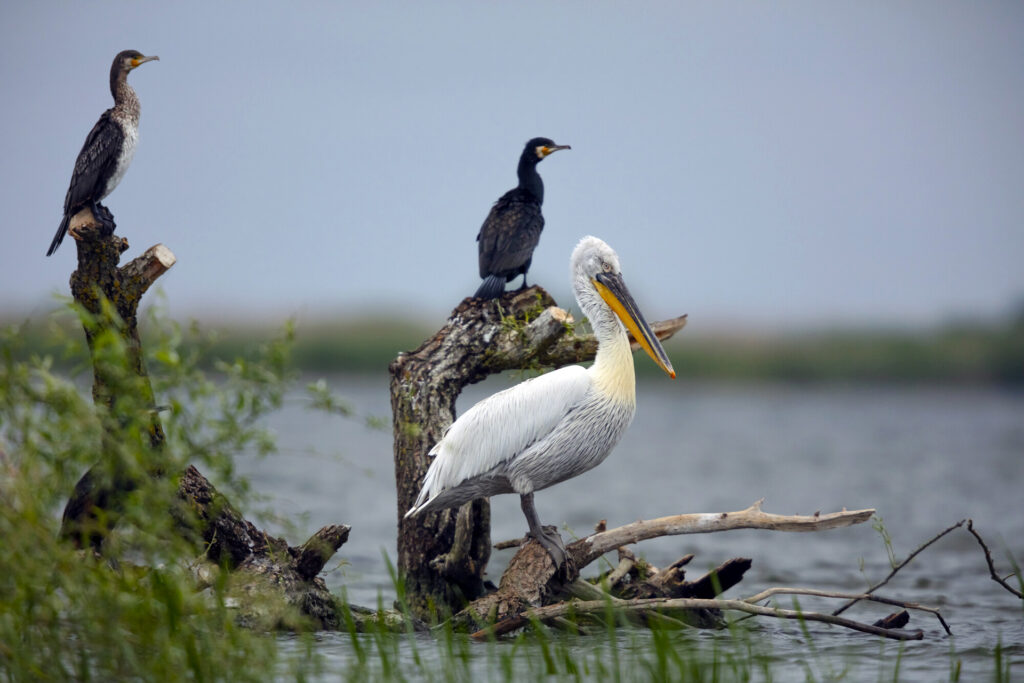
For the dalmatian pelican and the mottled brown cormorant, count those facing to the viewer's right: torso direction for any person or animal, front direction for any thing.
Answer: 2

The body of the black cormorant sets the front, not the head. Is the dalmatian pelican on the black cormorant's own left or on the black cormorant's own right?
on the black cormorant's own right

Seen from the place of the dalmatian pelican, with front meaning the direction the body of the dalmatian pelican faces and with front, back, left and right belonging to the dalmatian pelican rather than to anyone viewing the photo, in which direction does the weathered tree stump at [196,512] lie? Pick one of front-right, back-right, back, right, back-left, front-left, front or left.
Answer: back

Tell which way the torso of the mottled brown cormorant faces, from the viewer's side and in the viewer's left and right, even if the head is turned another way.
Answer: facing to the right of the viewer

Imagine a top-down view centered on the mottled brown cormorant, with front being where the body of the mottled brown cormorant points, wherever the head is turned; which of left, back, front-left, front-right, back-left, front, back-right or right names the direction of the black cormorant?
front

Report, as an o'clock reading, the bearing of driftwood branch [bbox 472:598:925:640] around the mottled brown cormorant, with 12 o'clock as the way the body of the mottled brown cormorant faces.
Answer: The driftwood branch is roughly at 1 o'clock from the mottled brown cormorant.

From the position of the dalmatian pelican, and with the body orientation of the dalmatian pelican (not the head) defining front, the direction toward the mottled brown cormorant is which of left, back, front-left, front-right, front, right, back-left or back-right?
back

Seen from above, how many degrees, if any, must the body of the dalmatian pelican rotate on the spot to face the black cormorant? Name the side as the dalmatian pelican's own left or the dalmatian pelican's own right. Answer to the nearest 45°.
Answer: approximately 90° to the dalmatian pelican's own left

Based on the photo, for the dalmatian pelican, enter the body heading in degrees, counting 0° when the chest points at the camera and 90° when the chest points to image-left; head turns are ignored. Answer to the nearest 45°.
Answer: approximately 270°

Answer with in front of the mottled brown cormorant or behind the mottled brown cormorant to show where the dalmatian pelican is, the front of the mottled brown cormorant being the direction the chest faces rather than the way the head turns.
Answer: in front

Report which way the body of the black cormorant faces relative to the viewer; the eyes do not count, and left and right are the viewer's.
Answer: facing away from the viewer and to the right of the viewer

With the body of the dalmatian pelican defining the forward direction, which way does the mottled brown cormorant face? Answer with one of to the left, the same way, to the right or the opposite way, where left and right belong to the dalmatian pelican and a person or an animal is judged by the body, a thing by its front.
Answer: the same way
